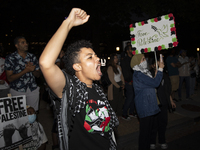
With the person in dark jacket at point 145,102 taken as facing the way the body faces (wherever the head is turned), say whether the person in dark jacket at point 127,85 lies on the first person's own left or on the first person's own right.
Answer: on the first person's own left

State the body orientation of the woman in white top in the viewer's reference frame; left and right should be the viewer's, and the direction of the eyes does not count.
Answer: facing the viewer and to the right of the viewer
